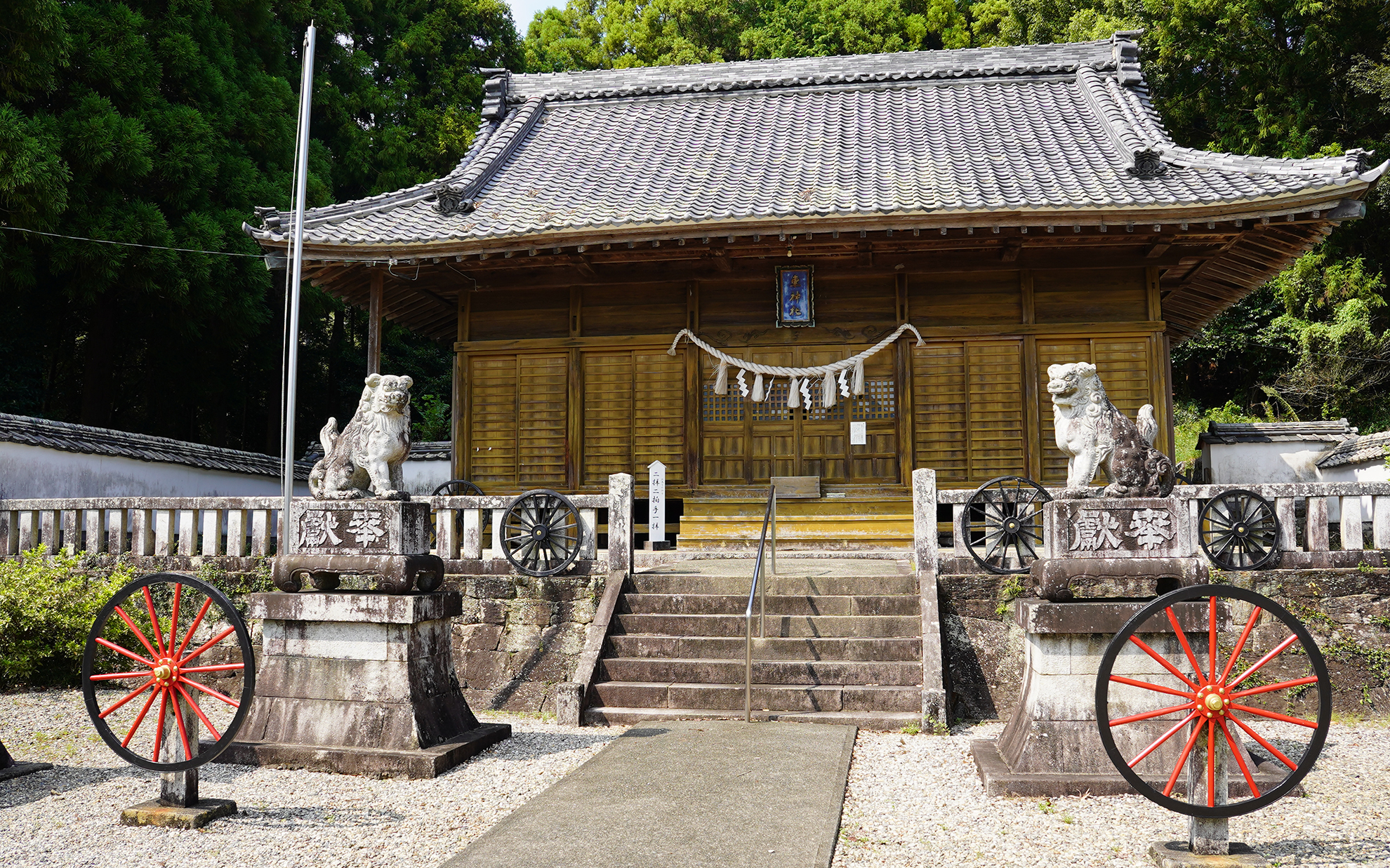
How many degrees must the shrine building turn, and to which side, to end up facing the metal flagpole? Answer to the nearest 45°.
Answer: approximately 45° to its right

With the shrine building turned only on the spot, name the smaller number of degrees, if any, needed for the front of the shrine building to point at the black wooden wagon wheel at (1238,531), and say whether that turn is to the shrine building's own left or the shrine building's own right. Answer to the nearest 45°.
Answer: approximately 45° to the shrine building's own left

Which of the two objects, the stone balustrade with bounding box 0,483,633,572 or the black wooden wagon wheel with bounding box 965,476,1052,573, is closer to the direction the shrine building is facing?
the black wooden wagon wheel

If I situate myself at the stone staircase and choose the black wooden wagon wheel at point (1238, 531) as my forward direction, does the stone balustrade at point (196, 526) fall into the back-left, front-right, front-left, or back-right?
back-left

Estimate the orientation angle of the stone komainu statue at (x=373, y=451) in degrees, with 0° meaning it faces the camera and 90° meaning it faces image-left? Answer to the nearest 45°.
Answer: approximately 315°

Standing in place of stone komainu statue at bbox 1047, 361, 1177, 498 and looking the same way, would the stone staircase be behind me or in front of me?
in front

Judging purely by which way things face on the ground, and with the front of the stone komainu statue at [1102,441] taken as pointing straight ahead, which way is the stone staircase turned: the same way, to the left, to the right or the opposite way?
to the left

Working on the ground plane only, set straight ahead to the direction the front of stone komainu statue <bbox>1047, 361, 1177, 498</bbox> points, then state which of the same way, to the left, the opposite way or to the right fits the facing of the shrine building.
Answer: to the left
